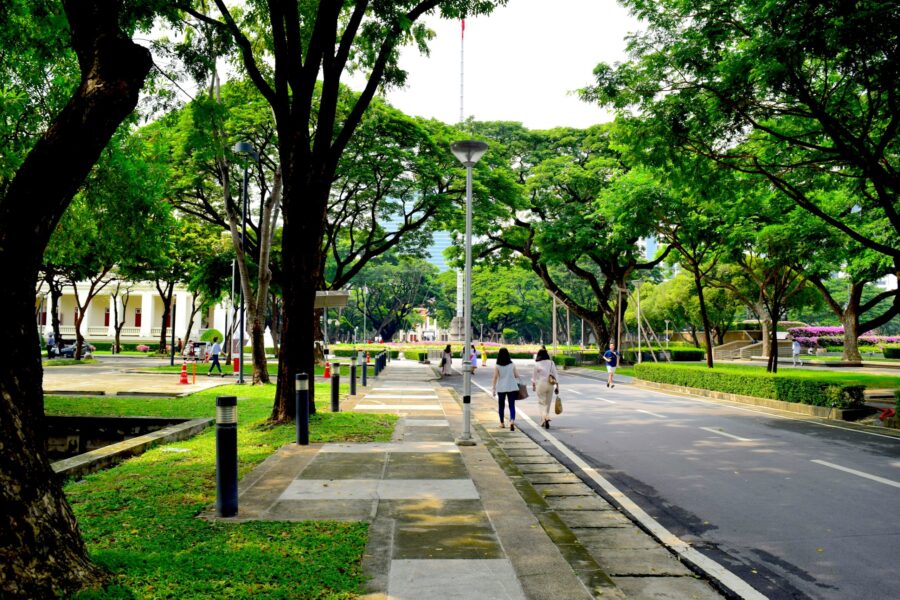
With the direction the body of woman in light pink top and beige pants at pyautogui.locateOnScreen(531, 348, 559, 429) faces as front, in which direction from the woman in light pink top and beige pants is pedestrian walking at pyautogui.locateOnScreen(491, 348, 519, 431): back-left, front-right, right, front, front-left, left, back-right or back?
back-left

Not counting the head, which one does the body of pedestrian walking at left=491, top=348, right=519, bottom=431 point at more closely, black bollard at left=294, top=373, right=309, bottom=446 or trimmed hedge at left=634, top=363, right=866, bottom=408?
the trimmed hedge

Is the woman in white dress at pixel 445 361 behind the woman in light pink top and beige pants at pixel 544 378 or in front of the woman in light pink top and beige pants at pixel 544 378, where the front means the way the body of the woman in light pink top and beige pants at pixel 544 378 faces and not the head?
in front

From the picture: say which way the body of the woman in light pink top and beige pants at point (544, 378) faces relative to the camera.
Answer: away from the camera

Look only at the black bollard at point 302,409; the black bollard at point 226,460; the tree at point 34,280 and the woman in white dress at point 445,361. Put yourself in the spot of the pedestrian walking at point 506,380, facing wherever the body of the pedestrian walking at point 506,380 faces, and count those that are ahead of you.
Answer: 1

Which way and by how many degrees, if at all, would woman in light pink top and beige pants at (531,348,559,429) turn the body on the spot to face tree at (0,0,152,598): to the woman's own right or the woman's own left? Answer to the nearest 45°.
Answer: approximately 180°

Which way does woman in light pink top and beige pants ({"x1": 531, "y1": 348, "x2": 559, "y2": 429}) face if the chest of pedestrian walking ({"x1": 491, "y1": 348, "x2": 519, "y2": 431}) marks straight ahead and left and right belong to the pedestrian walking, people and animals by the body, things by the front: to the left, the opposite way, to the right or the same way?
the same way

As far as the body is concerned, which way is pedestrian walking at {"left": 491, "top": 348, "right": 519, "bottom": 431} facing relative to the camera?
away from the camera

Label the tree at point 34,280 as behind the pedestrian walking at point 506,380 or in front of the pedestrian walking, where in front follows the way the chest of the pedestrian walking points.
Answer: behind

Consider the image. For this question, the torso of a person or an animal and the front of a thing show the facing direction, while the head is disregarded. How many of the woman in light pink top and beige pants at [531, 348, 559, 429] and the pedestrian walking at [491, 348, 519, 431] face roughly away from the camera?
2

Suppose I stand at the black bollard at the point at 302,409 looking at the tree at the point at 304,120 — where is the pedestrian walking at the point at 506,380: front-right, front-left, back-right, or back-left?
front-right

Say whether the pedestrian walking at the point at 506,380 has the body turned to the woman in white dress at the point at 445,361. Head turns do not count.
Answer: yes
